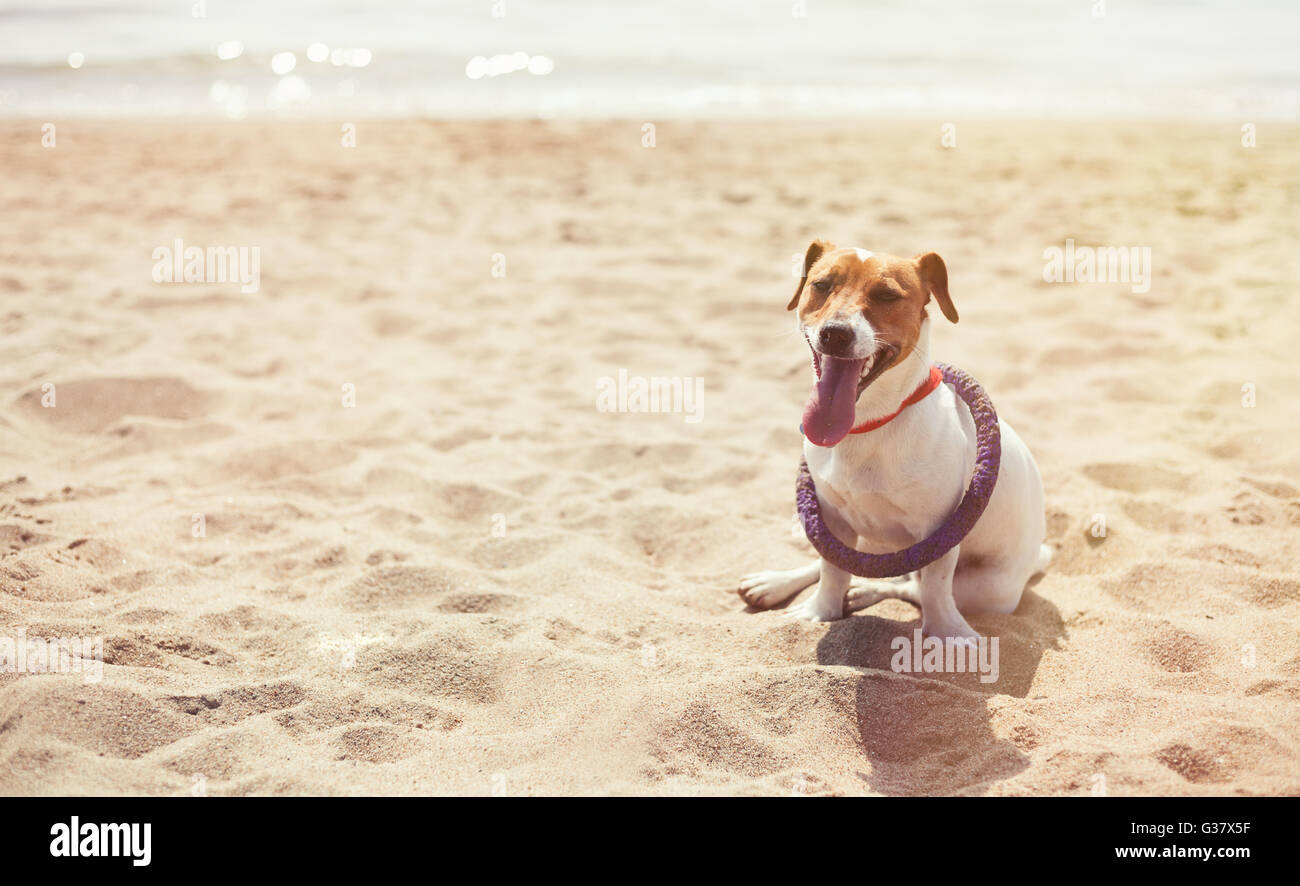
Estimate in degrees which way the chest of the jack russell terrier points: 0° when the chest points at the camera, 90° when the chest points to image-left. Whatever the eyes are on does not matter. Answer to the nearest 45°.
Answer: approximately 45°
